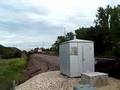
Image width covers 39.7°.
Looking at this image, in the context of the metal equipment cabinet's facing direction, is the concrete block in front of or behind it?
in front

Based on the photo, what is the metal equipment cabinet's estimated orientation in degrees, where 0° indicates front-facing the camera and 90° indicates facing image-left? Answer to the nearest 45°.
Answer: approximately 315°
